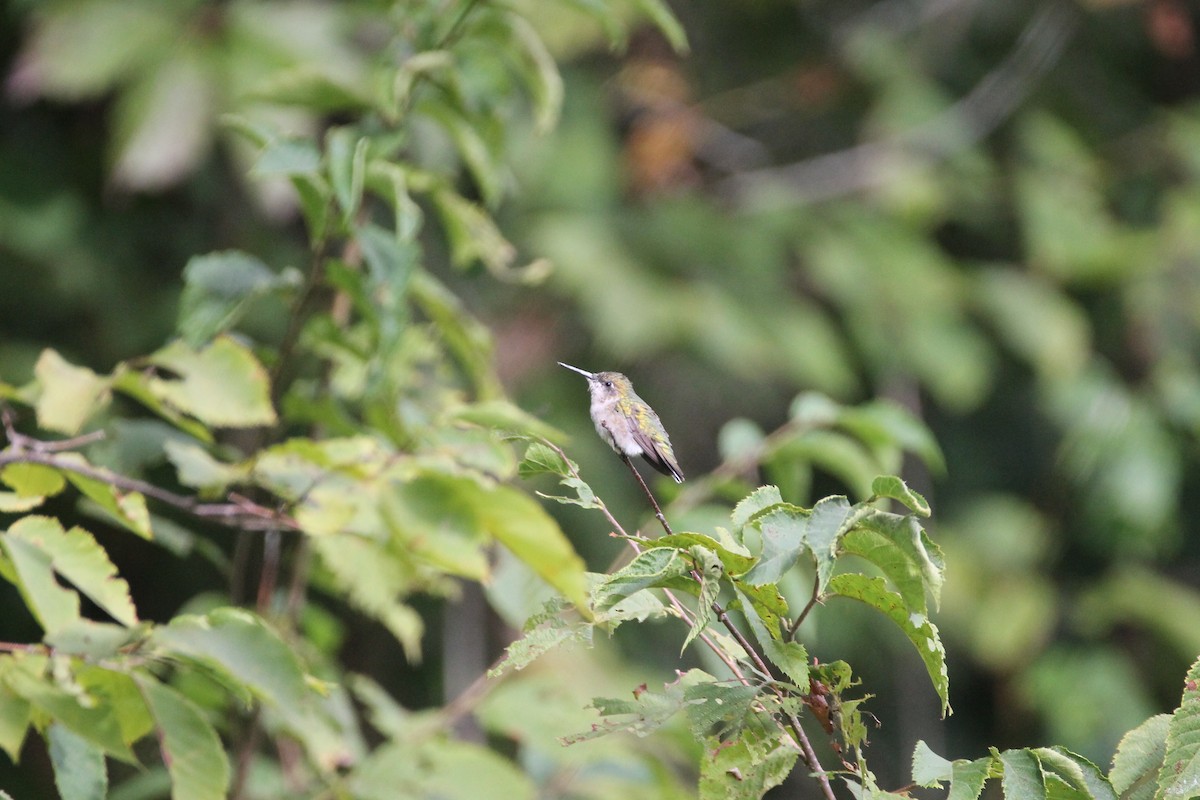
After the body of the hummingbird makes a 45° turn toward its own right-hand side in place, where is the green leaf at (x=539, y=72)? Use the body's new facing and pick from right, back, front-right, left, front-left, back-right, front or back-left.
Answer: front-right

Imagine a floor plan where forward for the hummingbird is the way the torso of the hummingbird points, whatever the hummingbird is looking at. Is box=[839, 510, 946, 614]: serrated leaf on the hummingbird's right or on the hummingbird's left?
on the hummingbird's left

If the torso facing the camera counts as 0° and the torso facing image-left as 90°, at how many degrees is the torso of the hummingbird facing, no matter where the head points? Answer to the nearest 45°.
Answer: approximately 90°

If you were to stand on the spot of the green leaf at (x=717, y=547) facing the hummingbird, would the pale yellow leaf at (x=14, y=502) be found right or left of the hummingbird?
left

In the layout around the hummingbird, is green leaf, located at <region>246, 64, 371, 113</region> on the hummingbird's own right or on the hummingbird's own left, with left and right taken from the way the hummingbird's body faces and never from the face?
on the hummingbird's own right
